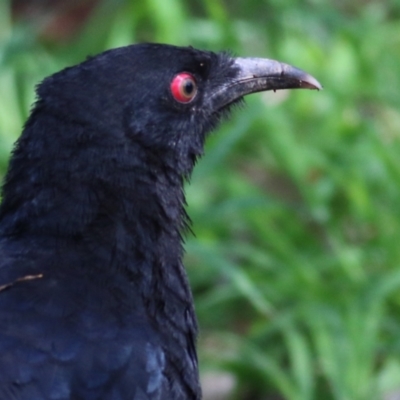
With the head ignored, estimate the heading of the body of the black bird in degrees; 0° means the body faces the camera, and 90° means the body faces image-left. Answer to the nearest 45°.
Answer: approximately 270°
